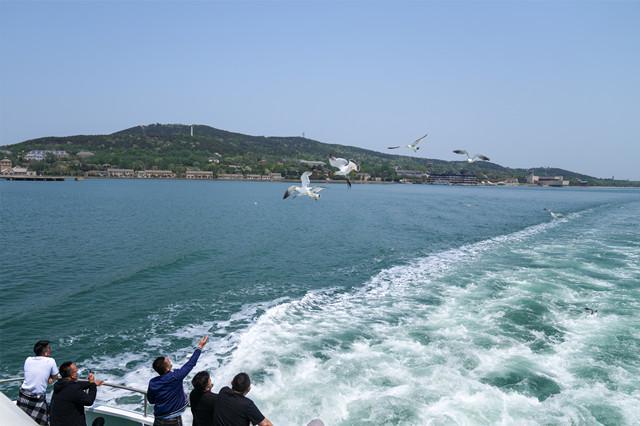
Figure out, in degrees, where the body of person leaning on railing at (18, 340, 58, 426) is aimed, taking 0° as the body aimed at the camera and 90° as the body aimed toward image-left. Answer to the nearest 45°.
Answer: approximately 225°

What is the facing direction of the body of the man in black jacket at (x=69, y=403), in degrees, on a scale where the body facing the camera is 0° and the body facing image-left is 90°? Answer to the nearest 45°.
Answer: approximately 225°

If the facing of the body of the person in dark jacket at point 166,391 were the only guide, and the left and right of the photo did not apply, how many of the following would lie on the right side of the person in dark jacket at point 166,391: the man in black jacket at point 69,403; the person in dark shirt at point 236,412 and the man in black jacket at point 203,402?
2

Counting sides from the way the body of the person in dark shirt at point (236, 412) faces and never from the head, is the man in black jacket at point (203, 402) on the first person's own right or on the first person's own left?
on the first person's own left

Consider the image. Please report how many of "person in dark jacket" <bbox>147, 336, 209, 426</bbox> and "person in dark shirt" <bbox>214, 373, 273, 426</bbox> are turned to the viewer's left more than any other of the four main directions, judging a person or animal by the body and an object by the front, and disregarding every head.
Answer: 0

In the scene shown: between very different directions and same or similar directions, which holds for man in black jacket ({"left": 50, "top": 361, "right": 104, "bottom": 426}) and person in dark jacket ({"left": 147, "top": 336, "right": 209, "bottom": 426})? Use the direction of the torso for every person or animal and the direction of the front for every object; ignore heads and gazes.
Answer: same or similar directions

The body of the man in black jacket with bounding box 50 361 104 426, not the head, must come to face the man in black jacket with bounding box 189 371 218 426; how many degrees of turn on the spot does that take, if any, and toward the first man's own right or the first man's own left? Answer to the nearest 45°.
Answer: approximately 90° to the first man's own right

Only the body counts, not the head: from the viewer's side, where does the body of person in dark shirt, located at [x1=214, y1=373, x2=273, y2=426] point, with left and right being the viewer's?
facing away from the viewer and to the right of the viewer

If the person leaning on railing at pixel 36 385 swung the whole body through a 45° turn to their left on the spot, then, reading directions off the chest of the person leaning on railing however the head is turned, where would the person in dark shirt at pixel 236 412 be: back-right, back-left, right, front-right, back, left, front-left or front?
back-right

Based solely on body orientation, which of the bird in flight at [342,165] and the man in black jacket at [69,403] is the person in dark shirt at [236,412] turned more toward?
the bird in flight

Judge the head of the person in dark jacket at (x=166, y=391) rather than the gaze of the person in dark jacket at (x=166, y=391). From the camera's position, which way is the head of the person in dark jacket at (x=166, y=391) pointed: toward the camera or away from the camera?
away from the camera

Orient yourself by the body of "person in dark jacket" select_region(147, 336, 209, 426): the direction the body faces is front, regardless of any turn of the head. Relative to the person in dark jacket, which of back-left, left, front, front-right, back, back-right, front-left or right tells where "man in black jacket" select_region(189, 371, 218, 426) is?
right

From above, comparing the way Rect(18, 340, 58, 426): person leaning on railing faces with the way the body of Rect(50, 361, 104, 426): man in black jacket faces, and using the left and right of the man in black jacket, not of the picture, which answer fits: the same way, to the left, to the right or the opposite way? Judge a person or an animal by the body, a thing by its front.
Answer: the same way

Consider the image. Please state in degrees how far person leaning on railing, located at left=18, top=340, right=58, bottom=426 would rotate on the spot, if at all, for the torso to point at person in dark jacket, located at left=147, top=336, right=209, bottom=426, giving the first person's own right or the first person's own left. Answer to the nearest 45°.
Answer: approximately 90° to the first person's own right

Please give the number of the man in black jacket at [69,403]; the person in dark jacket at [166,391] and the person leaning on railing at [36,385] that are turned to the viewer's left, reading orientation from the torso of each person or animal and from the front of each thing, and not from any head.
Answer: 0

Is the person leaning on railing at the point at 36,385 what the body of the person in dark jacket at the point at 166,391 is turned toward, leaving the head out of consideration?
no

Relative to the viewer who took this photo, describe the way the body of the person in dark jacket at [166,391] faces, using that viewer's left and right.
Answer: facing away from the viewer and to the right of the viewer

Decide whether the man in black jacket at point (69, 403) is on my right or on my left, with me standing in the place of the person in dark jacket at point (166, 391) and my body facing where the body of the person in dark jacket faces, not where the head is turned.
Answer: on my left

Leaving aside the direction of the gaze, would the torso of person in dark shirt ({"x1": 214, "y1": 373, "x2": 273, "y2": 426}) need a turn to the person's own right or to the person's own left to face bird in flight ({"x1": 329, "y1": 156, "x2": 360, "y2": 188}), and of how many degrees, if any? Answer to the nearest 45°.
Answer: approximately 45° to the person's own left
